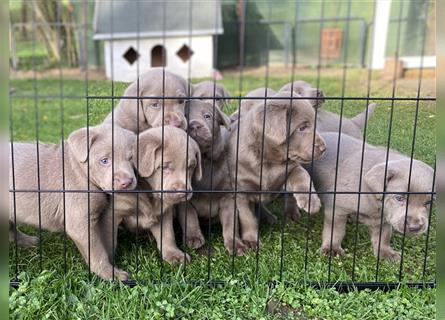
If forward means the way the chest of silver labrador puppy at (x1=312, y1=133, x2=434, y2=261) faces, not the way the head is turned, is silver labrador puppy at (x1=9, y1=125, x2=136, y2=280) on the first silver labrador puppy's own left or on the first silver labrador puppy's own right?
on the first silver labrador puppy's own right

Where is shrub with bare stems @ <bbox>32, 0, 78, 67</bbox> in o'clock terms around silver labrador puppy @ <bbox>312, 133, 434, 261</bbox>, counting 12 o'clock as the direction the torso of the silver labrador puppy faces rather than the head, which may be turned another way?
The shrub with bare stems is roughly at 6 o'clock from the silver labrador puppy.

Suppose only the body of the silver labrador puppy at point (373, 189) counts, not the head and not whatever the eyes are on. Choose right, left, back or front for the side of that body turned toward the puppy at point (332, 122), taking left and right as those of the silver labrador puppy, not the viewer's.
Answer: back

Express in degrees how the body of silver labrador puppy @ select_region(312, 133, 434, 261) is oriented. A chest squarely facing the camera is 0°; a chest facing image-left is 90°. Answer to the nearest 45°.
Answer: approximately 315°

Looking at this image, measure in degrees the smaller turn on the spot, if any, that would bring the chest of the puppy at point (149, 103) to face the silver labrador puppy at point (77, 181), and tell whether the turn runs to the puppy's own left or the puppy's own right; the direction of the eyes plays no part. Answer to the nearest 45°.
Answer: approximately 90° to the puppy's own right

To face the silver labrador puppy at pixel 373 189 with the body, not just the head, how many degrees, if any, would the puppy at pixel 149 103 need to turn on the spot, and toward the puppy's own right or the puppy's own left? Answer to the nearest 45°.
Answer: approximately 45° to the puppy's own left

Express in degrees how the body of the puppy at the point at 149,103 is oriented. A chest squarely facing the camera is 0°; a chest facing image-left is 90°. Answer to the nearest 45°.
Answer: approximately 315°
